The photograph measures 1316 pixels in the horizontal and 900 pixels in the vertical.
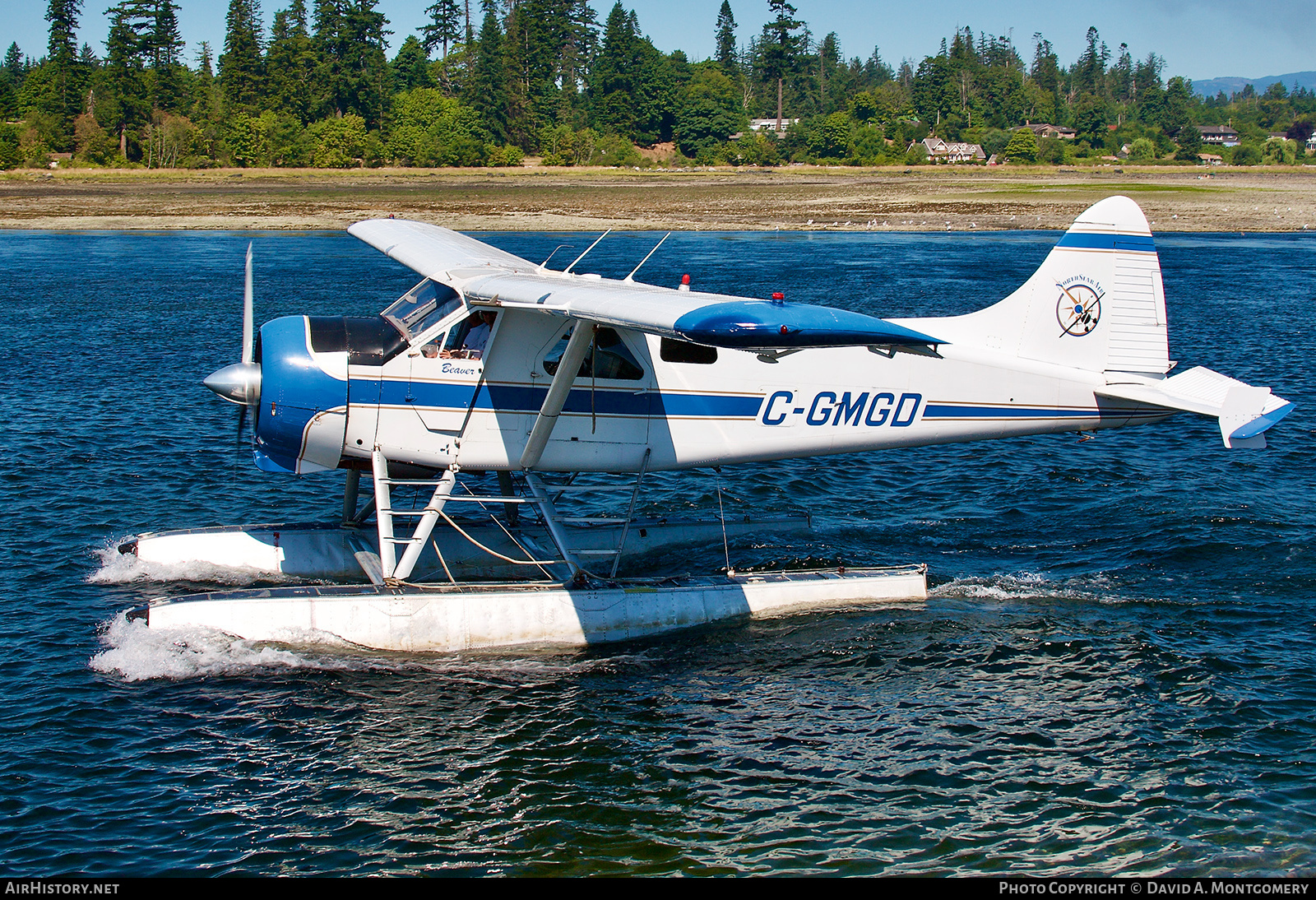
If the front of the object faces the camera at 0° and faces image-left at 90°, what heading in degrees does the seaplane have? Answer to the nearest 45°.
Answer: approximately 90°

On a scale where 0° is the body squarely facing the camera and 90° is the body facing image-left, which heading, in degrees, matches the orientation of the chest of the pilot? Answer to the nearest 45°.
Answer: approximately 90°
